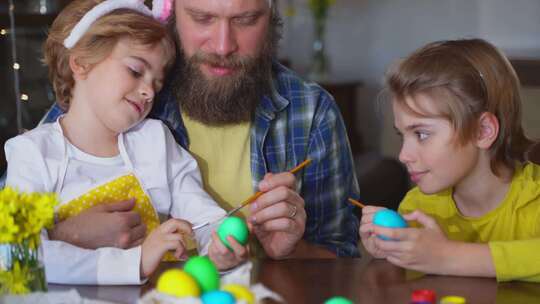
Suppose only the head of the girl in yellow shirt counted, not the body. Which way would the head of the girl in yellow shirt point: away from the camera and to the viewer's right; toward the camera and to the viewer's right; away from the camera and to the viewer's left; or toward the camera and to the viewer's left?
toward the camera and to the viewer's left

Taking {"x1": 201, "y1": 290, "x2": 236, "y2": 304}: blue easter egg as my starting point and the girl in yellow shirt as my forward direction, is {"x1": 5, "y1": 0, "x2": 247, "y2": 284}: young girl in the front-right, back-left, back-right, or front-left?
front-left

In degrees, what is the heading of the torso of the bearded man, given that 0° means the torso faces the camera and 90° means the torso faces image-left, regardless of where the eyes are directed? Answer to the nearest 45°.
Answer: approximately 0°

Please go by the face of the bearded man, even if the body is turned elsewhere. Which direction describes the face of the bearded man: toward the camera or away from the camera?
toward the camera

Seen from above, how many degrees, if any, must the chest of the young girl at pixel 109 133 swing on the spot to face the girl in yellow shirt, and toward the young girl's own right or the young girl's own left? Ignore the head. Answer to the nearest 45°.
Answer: approximately 45° to the young girl's own left

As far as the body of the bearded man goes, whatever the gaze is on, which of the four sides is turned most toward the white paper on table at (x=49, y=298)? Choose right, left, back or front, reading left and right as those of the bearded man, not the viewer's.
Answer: front

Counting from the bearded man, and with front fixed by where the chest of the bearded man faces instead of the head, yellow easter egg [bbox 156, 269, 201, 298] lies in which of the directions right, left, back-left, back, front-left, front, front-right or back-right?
front

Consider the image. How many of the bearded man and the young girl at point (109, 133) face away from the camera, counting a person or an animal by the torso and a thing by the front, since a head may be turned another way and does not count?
0

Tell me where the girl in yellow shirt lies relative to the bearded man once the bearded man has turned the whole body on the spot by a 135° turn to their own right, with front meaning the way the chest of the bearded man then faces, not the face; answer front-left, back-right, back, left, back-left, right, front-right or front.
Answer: back

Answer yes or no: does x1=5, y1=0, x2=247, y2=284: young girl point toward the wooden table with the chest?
yes

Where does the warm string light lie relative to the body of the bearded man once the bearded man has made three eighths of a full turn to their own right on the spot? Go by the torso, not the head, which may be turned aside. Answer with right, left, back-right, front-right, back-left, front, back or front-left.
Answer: front

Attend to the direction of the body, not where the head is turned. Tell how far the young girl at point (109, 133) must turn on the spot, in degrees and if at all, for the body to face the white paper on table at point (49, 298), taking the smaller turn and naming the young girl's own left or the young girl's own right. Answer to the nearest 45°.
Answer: approximately 45° to the young girl's own right

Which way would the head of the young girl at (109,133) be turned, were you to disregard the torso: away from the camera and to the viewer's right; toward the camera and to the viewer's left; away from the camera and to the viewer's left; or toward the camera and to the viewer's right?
toward the camera and to the viewer's right

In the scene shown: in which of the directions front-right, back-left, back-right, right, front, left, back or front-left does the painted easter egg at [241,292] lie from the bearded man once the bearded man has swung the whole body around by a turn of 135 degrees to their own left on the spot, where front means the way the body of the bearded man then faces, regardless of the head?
back-right

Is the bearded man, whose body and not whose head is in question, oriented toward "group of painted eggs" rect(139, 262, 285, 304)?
yes
